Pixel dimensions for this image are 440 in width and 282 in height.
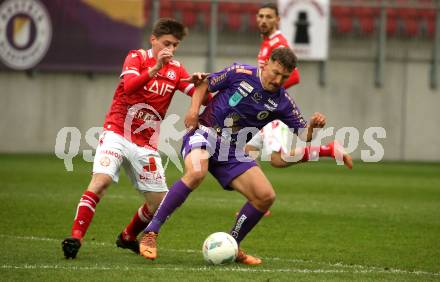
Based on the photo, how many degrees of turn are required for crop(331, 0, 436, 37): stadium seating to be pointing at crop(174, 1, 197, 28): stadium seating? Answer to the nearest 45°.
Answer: approximately 90° to its right

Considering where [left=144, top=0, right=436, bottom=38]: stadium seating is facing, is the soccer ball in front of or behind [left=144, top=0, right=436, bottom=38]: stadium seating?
in front

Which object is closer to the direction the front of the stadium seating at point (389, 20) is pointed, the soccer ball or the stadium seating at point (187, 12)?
the soccer ball

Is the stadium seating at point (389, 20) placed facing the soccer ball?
yes
